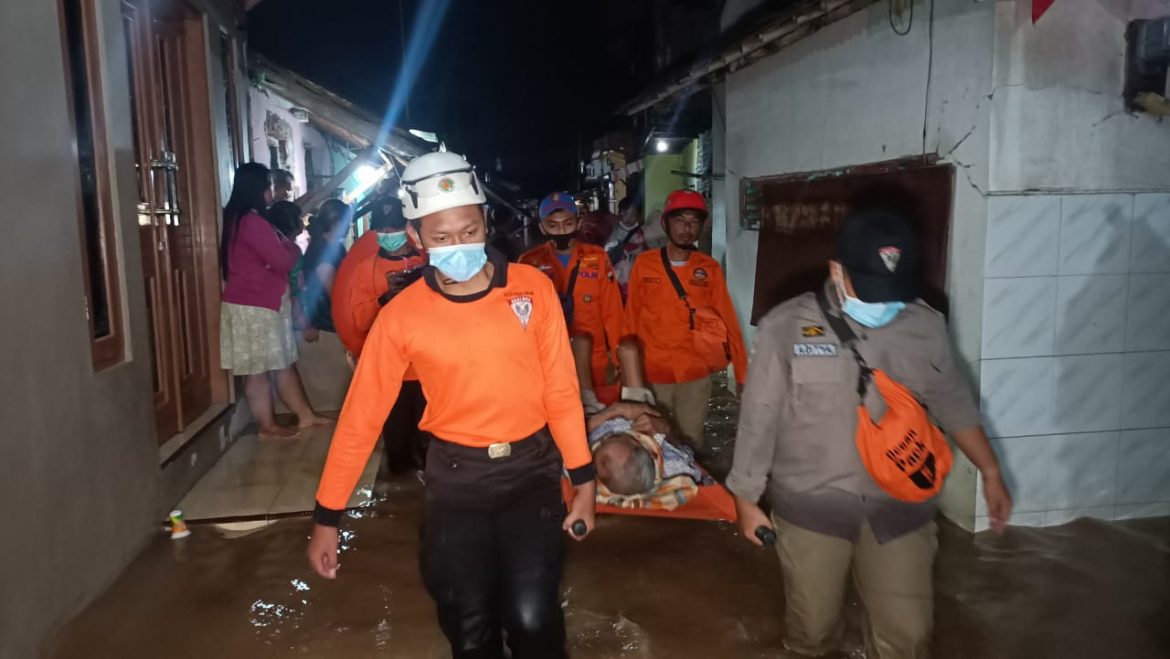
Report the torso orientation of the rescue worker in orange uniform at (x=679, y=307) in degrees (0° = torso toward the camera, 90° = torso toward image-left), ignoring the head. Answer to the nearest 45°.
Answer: approximately 0°

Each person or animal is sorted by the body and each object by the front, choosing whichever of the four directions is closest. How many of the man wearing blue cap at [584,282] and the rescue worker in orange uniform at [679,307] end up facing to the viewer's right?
0

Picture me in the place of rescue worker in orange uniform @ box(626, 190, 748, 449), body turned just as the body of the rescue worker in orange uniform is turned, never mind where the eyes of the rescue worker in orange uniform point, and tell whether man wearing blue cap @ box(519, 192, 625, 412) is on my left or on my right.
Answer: on my right

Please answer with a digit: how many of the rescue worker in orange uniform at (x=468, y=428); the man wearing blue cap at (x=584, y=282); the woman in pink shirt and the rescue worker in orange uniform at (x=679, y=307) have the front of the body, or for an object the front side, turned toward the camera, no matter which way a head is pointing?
3

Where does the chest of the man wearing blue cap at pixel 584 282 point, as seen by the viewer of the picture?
toward the camera

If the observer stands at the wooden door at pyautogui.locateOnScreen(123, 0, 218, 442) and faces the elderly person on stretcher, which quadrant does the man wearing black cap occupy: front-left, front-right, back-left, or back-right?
front-right

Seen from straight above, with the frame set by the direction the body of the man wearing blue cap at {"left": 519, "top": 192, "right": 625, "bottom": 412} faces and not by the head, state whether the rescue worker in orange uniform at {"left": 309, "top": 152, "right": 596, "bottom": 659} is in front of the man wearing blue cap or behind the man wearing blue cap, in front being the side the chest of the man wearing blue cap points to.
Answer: in front

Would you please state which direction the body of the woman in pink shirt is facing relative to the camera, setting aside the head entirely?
to the viewer's right

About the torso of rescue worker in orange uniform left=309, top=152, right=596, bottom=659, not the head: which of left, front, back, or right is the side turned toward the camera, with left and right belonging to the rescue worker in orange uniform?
front
